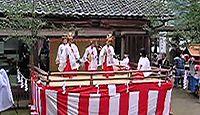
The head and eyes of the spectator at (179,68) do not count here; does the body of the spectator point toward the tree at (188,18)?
no
